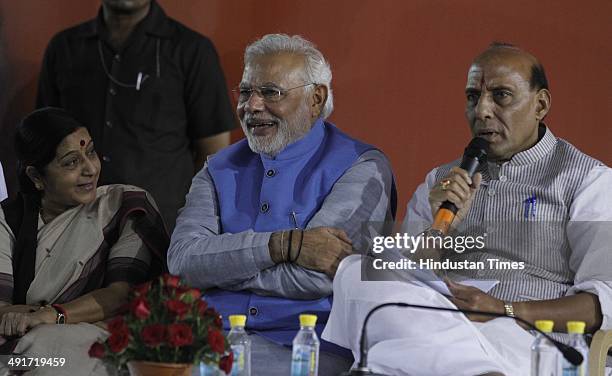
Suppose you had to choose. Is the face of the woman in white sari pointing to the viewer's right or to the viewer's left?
to the viewer's right

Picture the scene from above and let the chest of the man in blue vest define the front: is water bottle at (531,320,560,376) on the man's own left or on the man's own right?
on the man's own left

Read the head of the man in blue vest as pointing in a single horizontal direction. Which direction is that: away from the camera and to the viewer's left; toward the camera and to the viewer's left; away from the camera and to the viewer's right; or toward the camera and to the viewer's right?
toward the camera and to the viewer's left

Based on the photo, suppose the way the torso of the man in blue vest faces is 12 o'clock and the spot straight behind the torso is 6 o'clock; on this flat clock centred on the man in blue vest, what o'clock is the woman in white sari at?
The woman in white sari is roughly at 2 o'clock from the man in blue vest.

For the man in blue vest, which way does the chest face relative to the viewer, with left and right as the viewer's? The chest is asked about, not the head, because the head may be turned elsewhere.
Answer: facing the viewer and to the left of the viewer

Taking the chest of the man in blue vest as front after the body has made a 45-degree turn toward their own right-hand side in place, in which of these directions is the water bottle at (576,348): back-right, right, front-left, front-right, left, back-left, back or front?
back-left

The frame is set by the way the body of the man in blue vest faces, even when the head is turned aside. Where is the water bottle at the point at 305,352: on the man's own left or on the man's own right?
on the man's own left

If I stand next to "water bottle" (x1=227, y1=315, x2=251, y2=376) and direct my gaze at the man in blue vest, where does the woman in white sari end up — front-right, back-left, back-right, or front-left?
front-left

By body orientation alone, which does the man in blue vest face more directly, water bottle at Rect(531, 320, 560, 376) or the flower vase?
the flower vase
